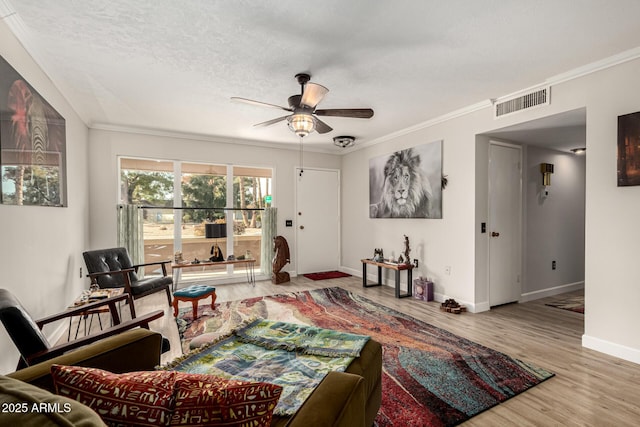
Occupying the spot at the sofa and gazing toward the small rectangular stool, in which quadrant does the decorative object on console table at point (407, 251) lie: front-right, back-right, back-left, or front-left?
front-right

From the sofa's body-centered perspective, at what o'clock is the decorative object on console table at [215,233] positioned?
The decorative object on console table is roughly at 11 o'clock from the sofa.

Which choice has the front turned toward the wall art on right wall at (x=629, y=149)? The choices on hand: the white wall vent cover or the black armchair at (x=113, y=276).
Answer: the black armchair

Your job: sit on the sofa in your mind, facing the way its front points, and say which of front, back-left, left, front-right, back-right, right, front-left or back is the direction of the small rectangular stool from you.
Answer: front-left

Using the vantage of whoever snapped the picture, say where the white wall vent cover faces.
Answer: facing the viewer and to the left of the viewer

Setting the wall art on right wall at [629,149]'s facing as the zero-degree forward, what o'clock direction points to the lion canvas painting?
The lion canvas painting is roughly at 2 o'clock from the wall art on right wall.

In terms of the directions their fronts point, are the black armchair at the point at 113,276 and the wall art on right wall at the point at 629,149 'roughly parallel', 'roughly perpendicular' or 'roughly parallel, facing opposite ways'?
roughly parallel, facing opposite ways

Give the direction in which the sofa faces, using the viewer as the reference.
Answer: facing away from the viewer and to the right of the viewer

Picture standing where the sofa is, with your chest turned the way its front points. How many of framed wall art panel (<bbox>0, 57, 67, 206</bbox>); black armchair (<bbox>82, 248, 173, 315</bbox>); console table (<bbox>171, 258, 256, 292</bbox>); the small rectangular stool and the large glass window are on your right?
0

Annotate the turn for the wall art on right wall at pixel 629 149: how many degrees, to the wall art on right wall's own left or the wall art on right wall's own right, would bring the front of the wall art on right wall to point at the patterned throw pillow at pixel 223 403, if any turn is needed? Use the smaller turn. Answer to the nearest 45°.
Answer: approximately 45° to the wall art on right wall's own left

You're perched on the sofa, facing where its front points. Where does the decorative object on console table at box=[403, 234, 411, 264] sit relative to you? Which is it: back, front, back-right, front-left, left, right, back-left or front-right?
front

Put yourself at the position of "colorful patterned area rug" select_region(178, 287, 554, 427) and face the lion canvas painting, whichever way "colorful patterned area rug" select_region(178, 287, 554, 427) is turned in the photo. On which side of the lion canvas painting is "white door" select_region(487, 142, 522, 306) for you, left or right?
right

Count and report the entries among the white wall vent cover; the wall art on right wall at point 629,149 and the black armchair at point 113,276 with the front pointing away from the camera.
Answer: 0

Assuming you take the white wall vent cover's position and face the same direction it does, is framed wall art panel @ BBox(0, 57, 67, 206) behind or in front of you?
in front

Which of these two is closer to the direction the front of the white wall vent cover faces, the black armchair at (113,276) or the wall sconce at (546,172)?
the black armchair

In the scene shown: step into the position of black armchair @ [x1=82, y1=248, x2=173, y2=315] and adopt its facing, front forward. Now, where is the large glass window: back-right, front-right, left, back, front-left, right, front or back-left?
left

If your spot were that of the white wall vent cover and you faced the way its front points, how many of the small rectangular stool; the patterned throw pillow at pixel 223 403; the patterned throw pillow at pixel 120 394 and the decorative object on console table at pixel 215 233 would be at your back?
0

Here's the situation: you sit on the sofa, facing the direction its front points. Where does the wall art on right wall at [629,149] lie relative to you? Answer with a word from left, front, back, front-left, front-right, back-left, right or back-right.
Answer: front-right

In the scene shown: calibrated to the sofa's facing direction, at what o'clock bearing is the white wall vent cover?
The white wall vent cover is roughly at 1 o'clock from the sofa.

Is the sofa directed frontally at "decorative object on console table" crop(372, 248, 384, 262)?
yes
